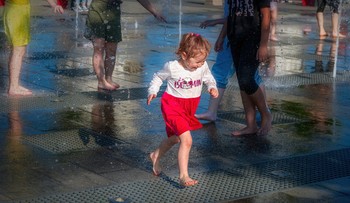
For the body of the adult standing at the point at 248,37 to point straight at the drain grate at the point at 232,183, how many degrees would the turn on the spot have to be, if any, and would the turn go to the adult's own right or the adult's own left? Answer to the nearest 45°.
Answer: approximately 45° to the adult's own left

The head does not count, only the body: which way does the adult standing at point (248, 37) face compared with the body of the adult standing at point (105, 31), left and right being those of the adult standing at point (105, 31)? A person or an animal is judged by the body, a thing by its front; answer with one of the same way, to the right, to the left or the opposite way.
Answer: to the right

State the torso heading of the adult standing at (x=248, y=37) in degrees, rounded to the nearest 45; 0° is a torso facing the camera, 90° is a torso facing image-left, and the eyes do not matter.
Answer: approximately 45°

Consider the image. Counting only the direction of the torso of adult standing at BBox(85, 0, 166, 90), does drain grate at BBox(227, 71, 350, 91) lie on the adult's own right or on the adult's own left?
on the adult's own left

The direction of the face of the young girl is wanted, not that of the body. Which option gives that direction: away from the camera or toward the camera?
toward the camera

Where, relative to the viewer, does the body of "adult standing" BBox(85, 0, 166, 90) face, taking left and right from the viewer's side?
facing the viewer and to the right of the viewer
